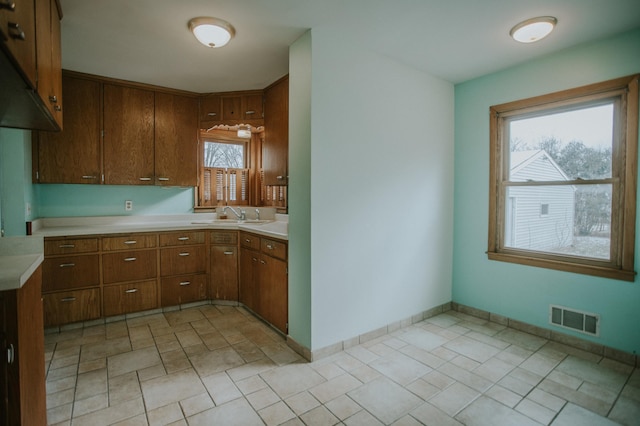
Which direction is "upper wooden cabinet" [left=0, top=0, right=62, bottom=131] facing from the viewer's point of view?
to the viewer's right

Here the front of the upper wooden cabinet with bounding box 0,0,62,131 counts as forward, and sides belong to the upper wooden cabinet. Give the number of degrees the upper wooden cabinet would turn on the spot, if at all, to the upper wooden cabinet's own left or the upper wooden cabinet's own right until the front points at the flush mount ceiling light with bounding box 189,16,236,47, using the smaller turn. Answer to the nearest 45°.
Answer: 0° — it already faces it

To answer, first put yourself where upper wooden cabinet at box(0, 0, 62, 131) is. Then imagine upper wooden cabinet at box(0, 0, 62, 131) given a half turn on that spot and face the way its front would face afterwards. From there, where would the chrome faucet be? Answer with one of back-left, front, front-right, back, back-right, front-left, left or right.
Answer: back-right

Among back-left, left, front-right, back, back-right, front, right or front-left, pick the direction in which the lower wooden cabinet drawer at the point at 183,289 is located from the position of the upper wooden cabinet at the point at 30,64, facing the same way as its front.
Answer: front-left

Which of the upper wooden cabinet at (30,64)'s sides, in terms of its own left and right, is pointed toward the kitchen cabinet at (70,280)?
left
